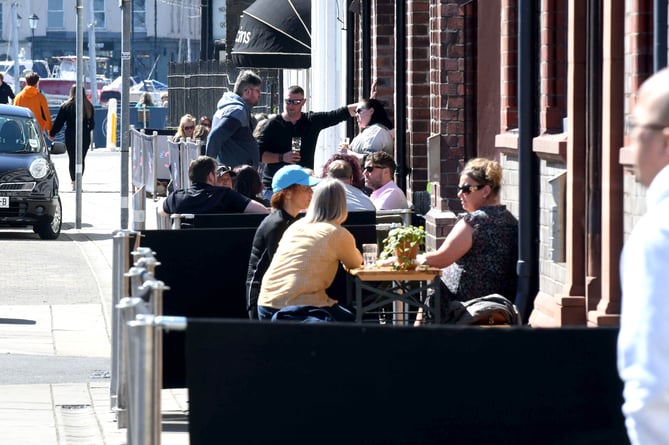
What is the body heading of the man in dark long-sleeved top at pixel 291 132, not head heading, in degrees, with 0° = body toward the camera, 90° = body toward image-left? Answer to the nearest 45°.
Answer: approximately 0°

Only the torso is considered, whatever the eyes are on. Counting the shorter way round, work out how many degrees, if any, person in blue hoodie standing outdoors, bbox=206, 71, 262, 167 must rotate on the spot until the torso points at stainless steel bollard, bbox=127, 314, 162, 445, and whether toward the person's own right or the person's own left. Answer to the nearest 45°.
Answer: approximately 90° to the person's own right

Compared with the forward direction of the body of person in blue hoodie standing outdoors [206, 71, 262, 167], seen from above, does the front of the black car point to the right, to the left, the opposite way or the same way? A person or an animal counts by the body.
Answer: to the right

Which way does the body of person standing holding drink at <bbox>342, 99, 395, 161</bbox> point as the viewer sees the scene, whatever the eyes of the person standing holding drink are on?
to the viewer's left

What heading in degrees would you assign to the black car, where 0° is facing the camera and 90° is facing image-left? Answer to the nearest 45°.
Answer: approximately 0°

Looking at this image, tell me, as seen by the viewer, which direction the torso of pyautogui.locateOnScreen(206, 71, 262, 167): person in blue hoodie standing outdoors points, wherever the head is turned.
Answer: to the viewer's right

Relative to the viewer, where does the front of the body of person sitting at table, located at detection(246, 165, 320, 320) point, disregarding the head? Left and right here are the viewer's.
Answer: facing to the right of the viewer

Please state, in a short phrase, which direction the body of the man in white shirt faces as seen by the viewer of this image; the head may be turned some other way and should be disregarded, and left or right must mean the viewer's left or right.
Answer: facing to the left of the viewer

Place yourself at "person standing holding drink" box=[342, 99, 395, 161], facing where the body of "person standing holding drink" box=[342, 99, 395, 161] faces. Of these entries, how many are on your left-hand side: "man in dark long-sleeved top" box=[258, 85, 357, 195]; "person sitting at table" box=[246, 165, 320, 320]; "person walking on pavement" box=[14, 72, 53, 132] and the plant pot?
2

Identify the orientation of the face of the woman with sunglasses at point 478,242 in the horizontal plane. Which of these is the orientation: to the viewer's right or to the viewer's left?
to the viewer's left
